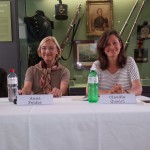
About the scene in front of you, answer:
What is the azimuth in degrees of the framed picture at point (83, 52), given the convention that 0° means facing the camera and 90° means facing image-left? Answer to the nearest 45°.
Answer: approximately 0°

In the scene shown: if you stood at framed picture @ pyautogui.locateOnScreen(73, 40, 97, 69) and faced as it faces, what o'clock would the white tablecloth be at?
The white tablecloth is roughly at 12 o'clock from the framed picture.

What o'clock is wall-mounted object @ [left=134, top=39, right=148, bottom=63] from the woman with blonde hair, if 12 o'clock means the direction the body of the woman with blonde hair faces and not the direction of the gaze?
The wall-mounted object is roughly at 8 o'clock from the woman with blonde hair.

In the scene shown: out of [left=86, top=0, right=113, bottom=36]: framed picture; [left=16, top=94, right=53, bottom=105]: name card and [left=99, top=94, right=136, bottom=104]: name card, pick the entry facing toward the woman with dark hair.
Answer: the framed picture

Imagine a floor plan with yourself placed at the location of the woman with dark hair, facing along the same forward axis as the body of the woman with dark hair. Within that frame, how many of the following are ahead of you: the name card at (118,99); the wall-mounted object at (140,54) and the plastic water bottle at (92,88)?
2

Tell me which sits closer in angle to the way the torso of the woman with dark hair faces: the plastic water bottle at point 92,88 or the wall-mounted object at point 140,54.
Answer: the plastic water bottle

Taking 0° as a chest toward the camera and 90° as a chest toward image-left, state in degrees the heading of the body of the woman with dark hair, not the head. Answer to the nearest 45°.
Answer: approximately 0°

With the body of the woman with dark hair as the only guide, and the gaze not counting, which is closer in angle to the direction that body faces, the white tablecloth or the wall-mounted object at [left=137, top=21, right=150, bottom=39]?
the white tablecloth
